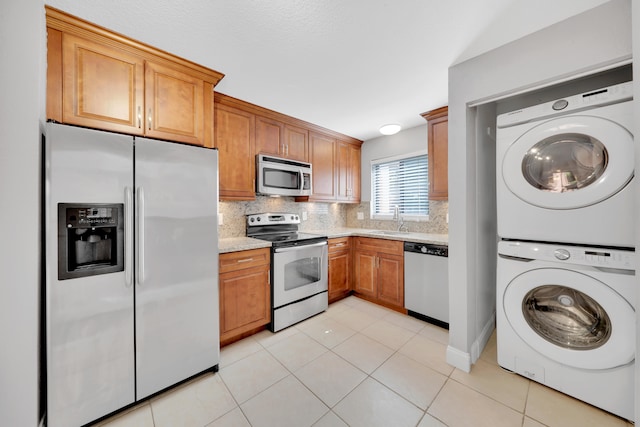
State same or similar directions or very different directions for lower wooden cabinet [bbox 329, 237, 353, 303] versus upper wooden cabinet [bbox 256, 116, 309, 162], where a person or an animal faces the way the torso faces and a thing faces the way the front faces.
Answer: same or similar directions

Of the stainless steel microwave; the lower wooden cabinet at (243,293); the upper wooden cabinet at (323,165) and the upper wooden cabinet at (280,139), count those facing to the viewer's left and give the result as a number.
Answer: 0

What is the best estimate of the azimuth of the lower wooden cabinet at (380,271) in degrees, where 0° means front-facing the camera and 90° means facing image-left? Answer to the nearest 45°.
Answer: approximately 45°

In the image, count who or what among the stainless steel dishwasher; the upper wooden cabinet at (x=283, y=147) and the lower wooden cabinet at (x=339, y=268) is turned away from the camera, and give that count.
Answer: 0

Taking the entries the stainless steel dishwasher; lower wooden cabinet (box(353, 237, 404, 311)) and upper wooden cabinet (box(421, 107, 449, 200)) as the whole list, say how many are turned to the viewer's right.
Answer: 0

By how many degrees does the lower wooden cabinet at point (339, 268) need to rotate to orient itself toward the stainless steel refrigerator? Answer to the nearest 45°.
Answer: approximately 90° to its right

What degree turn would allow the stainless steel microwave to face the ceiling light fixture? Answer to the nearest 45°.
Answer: approximately 45° to its left

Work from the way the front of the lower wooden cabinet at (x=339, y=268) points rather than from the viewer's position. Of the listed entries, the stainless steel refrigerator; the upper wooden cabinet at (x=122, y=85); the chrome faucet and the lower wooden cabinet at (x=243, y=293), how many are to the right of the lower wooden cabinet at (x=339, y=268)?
3

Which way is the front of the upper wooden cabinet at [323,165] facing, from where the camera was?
facing the viewer and to the right of the viewer

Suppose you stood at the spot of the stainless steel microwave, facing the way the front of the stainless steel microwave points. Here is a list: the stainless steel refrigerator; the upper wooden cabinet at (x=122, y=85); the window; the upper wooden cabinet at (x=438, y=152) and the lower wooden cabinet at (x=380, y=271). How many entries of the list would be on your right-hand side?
2

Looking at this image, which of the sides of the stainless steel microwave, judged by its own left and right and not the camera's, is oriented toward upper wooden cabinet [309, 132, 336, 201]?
left
